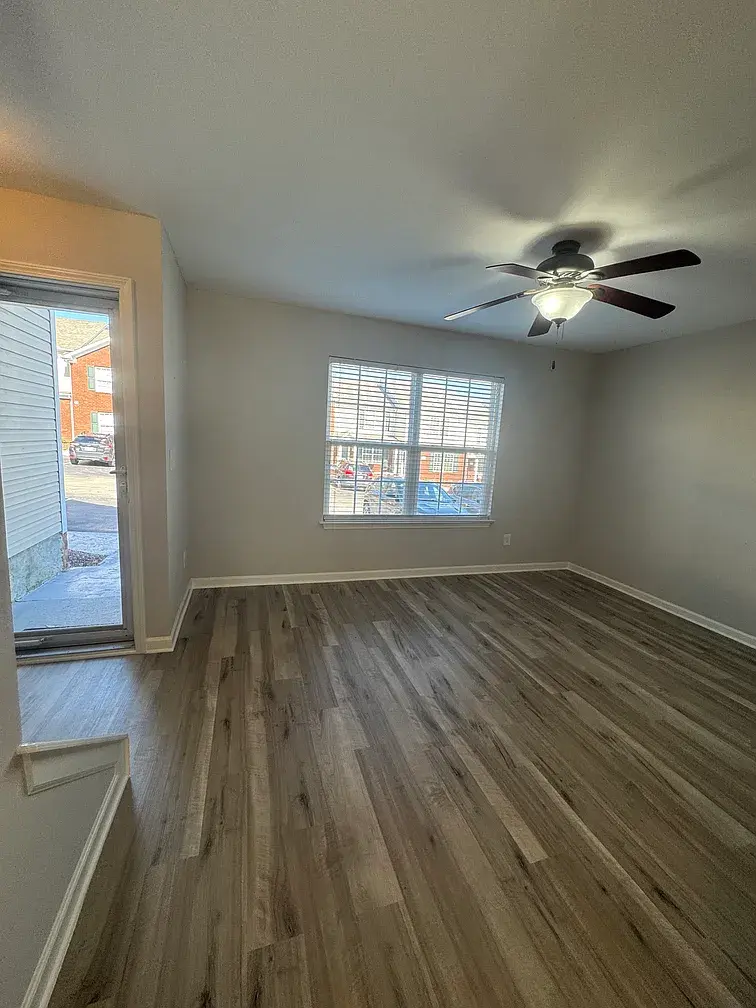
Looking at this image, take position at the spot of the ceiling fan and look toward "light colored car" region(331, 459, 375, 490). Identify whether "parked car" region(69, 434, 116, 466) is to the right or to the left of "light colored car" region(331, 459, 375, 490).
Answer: left

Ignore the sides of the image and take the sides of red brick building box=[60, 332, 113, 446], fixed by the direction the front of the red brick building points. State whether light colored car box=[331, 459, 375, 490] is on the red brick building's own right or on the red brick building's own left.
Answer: on the red brick building's own left

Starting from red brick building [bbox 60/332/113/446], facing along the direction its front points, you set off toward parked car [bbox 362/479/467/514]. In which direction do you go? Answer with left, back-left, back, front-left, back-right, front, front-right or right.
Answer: left

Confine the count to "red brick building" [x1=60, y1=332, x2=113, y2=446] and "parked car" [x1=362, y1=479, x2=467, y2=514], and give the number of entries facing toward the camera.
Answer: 1

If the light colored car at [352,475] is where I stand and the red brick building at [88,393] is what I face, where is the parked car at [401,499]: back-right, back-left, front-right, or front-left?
back-left

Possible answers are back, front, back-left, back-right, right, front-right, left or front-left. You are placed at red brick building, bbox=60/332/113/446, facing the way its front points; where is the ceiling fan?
front-left

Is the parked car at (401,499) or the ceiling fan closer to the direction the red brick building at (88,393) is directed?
the ceiling fan

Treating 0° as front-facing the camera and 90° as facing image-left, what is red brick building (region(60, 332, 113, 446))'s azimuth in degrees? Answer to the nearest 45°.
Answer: approximately 0°
